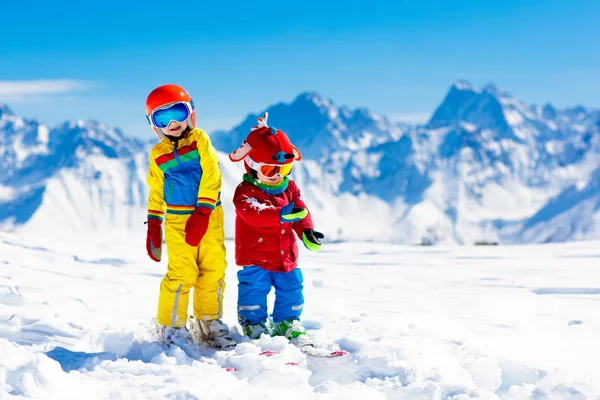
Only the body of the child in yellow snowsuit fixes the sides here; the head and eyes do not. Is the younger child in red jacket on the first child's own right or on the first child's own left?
on the first child's own left

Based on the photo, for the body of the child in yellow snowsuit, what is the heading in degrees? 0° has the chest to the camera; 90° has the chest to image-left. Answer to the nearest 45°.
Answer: approximately 0°

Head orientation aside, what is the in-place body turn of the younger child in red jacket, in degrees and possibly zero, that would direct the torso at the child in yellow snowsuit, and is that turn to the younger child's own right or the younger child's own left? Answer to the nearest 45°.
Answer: approximately 135° to the younger child's own right

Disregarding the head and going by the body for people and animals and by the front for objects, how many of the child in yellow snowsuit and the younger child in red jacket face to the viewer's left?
0
